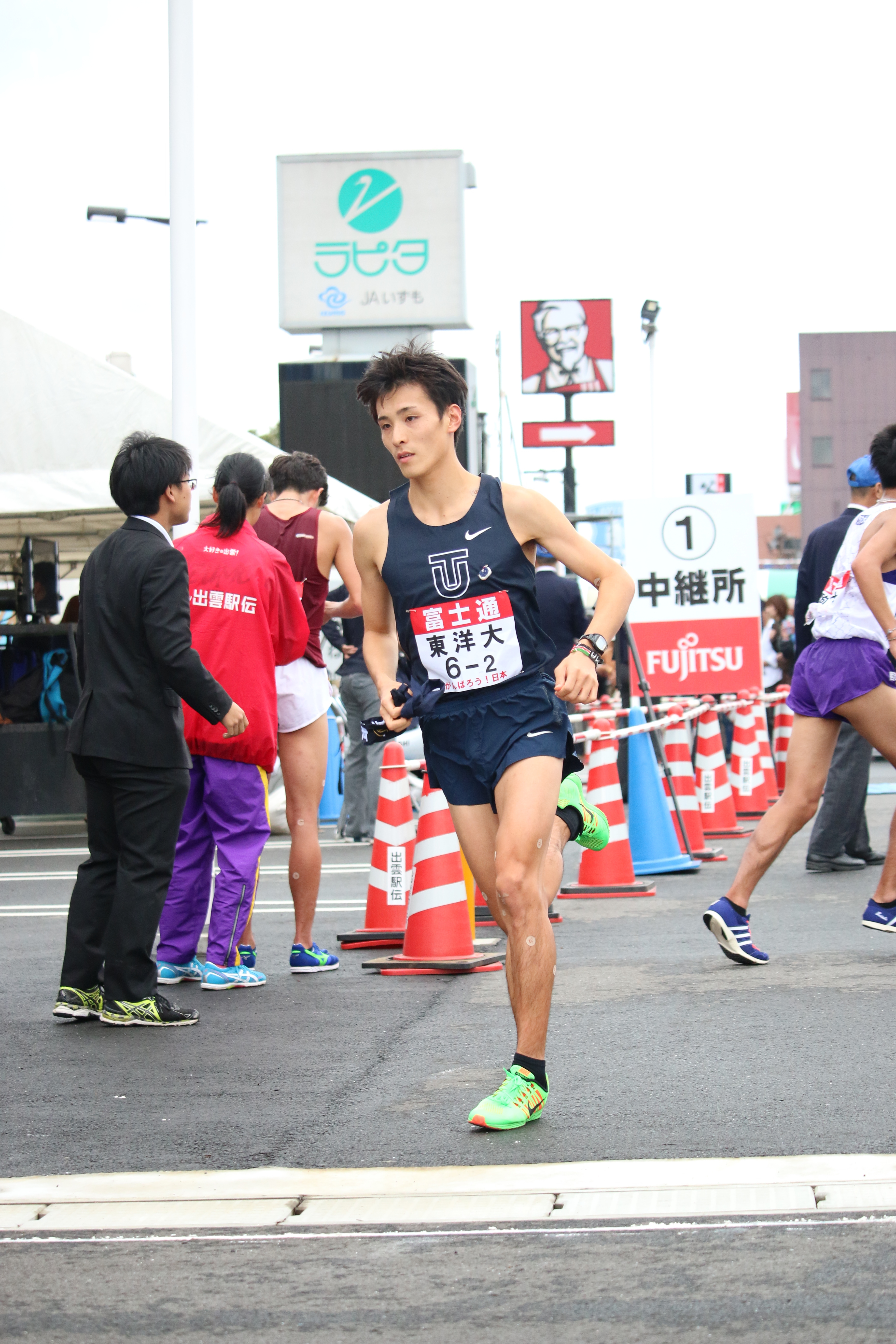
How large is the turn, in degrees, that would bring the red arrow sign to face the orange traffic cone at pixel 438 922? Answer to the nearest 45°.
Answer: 0° — it already faces it

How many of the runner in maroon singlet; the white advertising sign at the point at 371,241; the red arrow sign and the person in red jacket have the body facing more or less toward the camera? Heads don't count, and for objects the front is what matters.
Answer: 2

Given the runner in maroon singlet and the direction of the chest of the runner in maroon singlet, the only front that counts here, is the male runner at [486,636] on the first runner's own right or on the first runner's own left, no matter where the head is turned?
on the first runner's own right

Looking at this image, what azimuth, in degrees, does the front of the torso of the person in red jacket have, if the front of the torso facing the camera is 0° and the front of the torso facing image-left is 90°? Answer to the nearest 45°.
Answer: approximately 225°

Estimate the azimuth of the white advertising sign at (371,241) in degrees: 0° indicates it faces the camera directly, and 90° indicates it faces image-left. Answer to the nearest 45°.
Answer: approximately 0°
